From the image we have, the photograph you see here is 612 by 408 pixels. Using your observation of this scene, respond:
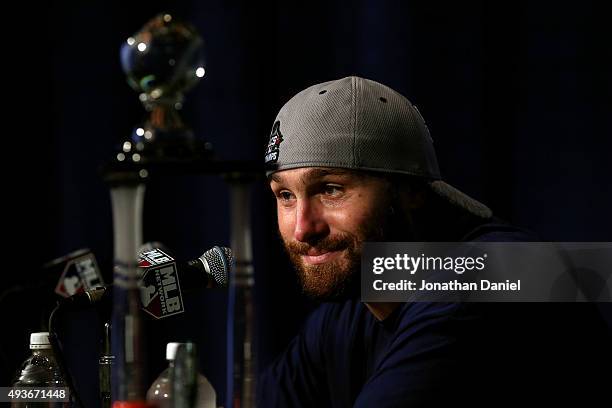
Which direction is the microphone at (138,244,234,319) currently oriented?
to the viewer's right
